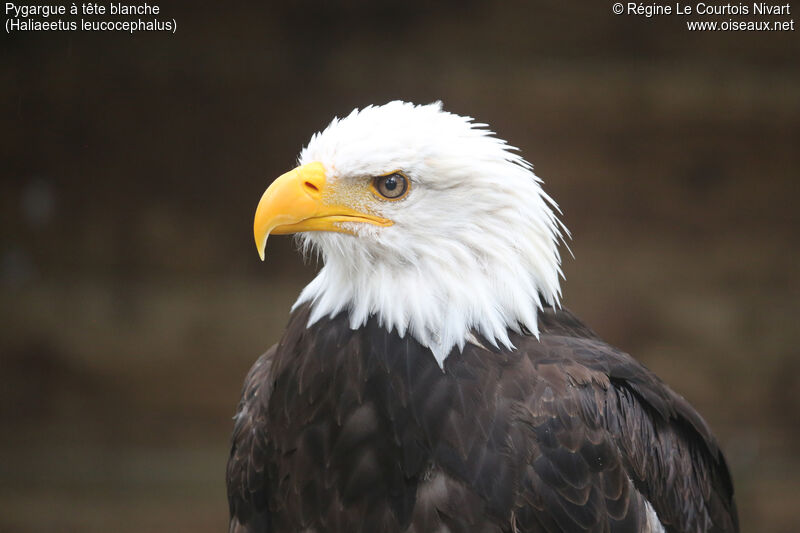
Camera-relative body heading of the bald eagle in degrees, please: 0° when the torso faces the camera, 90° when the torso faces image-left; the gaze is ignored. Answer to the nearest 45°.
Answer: approximately 45°
